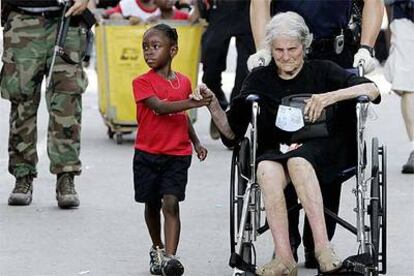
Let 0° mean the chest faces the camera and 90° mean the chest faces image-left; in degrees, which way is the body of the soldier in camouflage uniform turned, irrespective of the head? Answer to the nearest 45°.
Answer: approximately 0°

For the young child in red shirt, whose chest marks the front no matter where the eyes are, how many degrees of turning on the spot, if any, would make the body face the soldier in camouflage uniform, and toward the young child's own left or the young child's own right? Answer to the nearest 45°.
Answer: approximately 135° to the young child's own right

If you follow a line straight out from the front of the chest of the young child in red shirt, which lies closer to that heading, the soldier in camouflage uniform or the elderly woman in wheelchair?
the elderly woman in wheelchair

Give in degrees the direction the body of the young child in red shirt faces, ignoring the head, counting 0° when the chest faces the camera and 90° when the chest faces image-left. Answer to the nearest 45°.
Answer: approximately 0°

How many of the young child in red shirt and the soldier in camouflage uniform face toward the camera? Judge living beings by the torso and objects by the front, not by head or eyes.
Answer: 2

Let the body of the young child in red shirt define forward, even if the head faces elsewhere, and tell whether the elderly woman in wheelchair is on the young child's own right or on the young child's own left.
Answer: on the young child's own left

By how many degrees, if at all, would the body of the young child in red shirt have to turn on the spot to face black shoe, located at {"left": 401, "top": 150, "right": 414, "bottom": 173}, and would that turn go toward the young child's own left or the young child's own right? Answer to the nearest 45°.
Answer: approximately 135° to the young child's own left

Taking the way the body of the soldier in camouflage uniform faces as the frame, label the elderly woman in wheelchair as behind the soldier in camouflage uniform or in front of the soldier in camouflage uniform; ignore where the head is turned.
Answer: in front

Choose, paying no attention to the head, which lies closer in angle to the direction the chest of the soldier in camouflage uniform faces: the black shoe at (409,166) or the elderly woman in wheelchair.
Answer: the elderly woman in wheelchair
